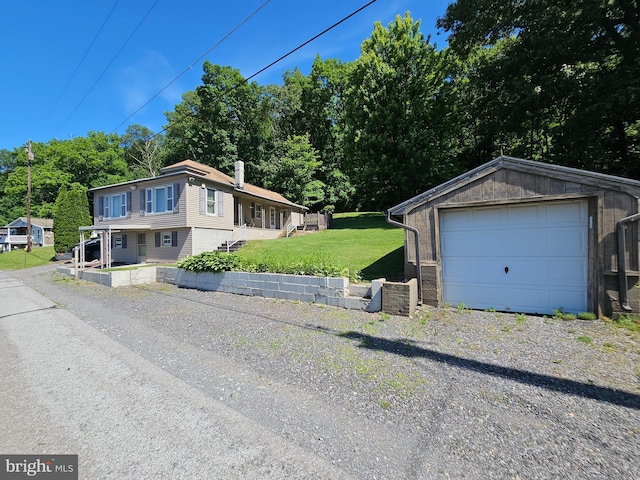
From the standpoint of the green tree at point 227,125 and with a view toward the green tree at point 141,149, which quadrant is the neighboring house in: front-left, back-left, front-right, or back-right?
front-left

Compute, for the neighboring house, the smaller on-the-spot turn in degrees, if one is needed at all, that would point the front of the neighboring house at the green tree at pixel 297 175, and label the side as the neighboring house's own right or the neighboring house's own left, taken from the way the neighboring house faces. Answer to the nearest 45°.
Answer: approximately 90° to the neighboring house's own left

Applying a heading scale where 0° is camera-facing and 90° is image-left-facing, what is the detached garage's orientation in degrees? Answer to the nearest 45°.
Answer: approximately 45°

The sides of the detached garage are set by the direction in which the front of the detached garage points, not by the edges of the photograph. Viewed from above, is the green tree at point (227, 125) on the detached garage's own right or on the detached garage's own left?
on the detached garage's own right

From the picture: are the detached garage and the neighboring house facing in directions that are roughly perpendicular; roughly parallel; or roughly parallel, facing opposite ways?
roughly parallel

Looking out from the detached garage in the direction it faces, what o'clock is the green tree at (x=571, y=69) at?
The green tree is roughly at 5 o'clock from the detached garage.

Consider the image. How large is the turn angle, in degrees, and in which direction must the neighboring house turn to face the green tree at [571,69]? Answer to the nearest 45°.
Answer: approximately 45° to its left

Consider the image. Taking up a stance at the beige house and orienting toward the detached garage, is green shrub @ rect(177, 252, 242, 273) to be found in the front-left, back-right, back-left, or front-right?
front-right

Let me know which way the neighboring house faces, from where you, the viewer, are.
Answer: facing the viewer and to the left of the viewer
